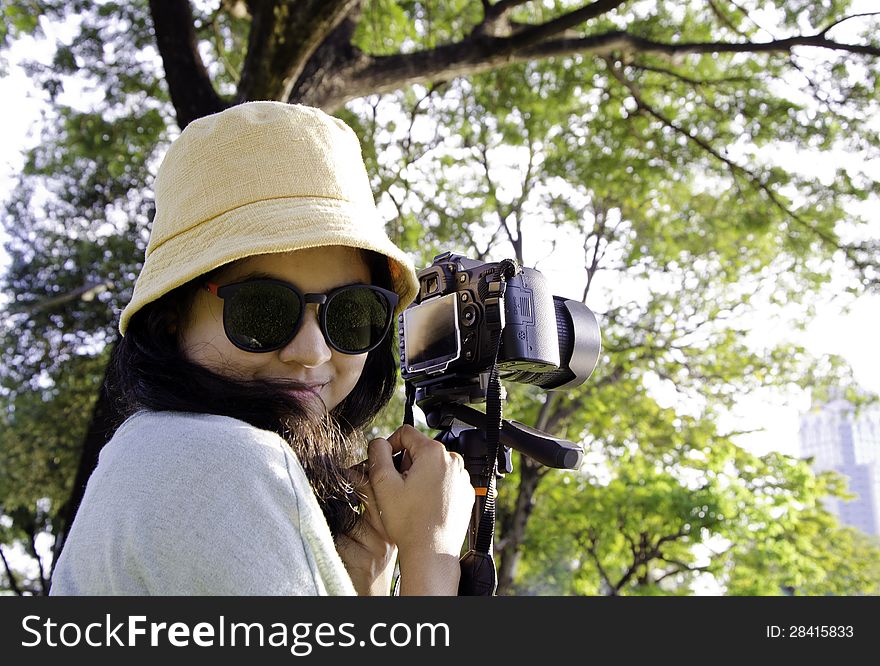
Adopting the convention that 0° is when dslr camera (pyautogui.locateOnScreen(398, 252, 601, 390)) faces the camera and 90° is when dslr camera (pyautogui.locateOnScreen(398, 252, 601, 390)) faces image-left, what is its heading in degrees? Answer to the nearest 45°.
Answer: approximately 225°
